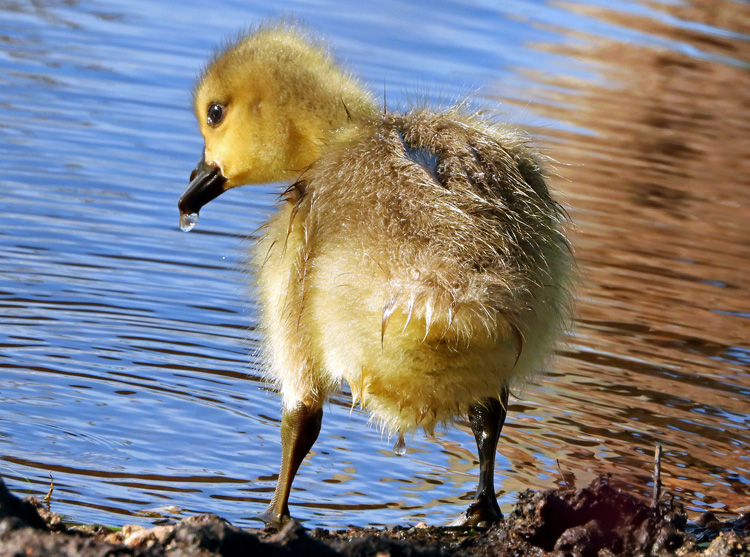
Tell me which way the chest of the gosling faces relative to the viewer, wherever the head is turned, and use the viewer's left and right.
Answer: facing away from the viewer and to the left of the viewer

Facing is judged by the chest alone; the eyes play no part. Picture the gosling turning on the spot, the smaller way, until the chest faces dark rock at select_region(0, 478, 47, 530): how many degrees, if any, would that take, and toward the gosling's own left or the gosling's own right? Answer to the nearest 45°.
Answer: approximately 90° to the gosling's own left
